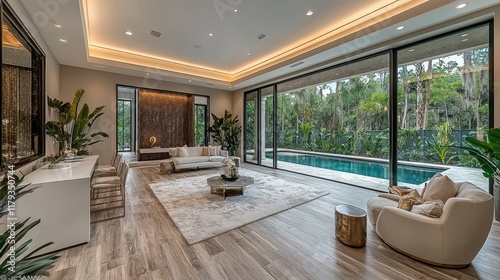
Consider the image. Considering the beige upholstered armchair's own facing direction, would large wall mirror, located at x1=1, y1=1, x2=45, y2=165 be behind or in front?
in front

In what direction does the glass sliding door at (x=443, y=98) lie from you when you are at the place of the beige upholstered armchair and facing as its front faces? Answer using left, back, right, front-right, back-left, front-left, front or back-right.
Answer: right

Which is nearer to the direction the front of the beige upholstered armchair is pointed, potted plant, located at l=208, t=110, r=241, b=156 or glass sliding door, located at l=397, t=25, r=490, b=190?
the potted plant

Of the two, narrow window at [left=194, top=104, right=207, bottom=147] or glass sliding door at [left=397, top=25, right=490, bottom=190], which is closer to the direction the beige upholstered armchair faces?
the narrow window

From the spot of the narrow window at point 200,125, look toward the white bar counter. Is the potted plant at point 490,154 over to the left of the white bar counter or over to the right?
left

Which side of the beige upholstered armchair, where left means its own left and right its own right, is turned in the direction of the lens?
left

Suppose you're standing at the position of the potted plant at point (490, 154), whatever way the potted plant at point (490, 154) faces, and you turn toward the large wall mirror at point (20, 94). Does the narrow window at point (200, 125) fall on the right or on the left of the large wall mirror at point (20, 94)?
right

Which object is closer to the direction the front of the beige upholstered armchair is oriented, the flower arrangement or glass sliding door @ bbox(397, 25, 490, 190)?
the flower arrangement

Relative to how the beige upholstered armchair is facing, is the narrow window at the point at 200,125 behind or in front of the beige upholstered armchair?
in front

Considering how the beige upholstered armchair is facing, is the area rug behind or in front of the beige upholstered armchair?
in front

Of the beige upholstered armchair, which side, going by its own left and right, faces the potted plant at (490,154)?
right
